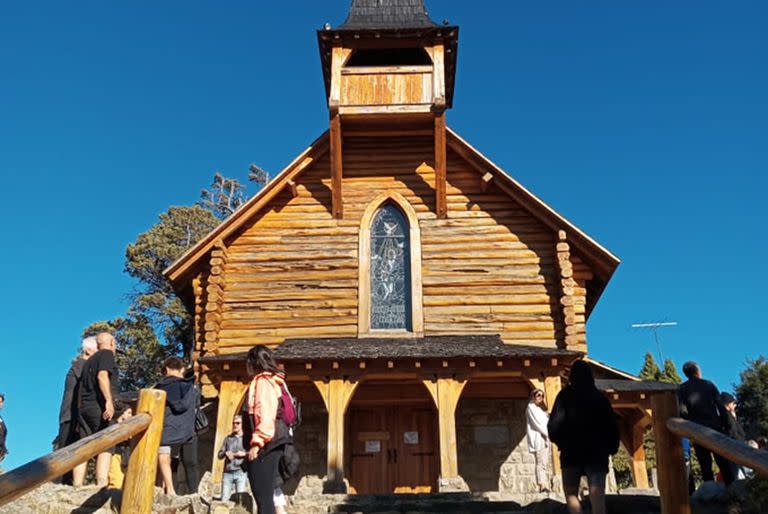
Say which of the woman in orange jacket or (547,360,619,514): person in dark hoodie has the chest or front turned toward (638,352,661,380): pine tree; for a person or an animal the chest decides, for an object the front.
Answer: the person in dark hoodie

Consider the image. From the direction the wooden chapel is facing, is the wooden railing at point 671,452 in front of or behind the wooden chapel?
in front

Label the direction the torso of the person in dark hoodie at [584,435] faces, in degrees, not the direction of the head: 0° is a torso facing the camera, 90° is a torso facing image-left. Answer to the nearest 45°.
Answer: approximately 180°

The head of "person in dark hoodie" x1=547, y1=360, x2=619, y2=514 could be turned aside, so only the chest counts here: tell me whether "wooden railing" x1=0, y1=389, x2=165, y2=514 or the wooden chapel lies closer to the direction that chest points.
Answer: the wooden chapel

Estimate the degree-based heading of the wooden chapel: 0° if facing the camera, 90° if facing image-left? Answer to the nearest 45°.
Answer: approximately 0°

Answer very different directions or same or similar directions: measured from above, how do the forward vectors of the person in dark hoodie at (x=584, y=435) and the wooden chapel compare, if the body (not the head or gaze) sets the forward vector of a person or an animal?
very different directions

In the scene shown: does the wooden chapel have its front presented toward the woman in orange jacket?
yes

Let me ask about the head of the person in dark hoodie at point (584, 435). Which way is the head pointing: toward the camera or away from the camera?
away from the camera
